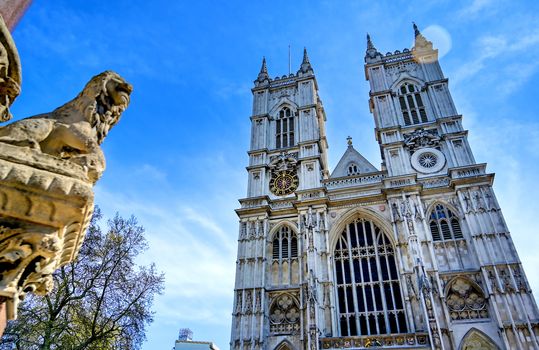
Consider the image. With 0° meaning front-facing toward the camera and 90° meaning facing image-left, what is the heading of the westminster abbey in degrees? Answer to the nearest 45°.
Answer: approximately 0°

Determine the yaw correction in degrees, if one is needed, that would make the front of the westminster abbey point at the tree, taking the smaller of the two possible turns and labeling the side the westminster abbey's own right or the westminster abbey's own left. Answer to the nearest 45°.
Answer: approximately 45° to the westminster abbey's own right
